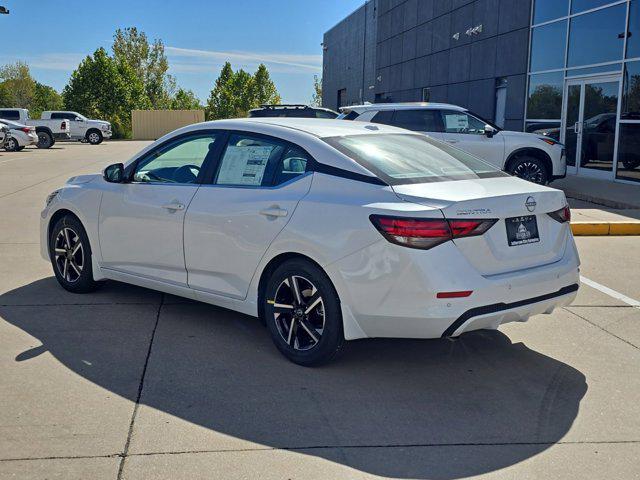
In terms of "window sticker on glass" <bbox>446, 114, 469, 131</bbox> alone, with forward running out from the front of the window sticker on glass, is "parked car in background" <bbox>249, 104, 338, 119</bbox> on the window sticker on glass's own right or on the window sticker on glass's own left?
on the window sticker on glass's own right

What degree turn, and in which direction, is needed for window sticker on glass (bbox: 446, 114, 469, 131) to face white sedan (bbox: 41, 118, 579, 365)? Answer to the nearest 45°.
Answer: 0° — it already faces it

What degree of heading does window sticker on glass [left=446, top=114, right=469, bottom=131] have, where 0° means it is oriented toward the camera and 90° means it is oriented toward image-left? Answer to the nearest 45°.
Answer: approximately 0°

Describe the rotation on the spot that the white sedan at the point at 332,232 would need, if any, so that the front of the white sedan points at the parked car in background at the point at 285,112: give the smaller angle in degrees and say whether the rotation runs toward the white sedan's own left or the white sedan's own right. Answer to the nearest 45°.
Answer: approximately 45° to the white sedan's own right

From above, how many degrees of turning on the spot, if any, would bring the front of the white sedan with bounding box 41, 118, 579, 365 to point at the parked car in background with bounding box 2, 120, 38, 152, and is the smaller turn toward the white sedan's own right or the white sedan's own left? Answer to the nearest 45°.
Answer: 0° — it already faces it

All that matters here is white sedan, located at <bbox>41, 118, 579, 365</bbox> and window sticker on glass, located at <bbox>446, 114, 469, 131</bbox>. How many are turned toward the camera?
1

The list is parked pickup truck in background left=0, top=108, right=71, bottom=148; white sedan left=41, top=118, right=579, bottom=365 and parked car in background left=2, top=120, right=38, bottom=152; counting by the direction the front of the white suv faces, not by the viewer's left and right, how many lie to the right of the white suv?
1

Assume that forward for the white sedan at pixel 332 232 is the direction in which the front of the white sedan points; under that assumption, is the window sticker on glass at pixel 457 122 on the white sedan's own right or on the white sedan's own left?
on the white sedan's own right

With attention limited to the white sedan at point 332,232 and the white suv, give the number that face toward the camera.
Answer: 0

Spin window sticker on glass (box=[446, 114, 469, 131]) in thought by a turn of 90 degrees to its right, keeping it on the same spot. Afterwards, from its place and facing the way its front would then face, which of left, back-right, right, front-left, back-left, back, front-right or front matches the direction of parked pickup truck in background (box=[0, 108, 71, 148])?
front-right

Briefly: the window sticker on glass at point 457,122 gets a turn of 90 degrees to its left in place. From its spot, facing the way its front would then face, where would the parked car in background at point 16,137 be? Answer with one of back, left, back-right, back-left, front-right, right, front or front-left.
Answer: back-left

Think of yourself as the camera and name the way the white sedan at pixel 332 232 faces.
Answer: facing away from the viewer and to the left of the viewer

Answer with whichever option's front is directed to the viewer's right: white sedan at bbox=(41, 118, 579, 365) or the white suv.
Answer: the white suv

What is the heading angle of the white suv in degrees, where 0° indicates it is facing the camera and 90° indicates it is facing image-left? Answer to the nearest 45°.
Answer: approximately 270°

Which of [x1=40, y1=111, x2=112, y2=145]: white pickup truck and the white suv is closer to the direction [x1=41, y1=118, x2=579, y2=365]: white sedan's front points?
the white pickup truck
